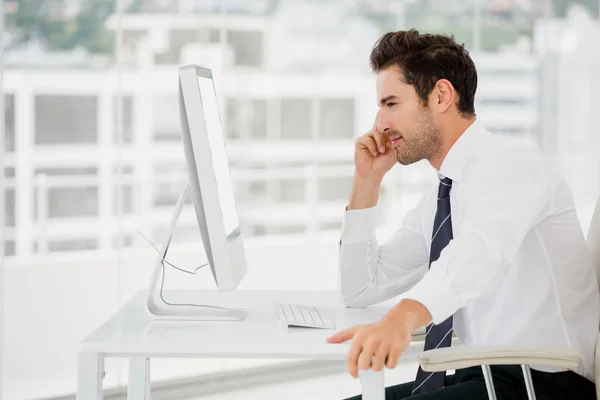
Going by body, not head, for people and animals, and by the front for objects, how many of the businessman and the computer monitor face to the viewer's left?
1

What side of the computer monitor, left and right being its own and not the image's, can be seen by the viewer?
right

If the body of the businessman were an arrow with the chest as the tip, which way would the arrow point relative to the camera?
to the viewer's left

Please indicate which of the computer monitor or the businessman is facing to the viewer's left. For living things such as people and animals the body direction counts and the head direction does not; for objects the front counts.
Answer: the businessman

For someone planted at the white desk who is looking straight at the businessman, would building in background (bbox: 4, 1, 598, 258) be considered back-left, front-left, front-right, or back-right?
front-left

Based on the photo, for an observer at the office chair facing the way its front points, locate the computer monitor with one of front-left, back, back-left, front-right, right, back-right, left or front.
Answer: front

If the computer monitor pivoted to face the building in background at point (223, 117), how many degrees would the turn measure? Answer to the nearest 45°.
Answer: approximately 90° to its left

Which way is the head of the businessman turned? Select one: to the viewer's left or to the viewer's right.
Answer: to the viewer's left

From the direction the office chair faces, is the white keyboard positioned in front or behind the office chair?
in front

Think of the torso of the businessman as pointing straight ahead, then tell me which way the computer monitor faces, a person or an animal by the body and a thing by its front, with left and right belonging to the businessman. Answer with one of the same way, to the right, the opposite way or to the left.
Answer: the opposite way

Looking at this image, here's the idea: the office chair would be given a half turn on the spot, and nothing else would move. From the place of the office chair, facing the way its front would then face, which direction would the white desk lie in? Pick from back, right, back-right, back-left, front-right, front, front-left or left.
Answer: back

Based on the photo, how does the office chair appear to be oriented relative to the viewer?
to the viewer's left
